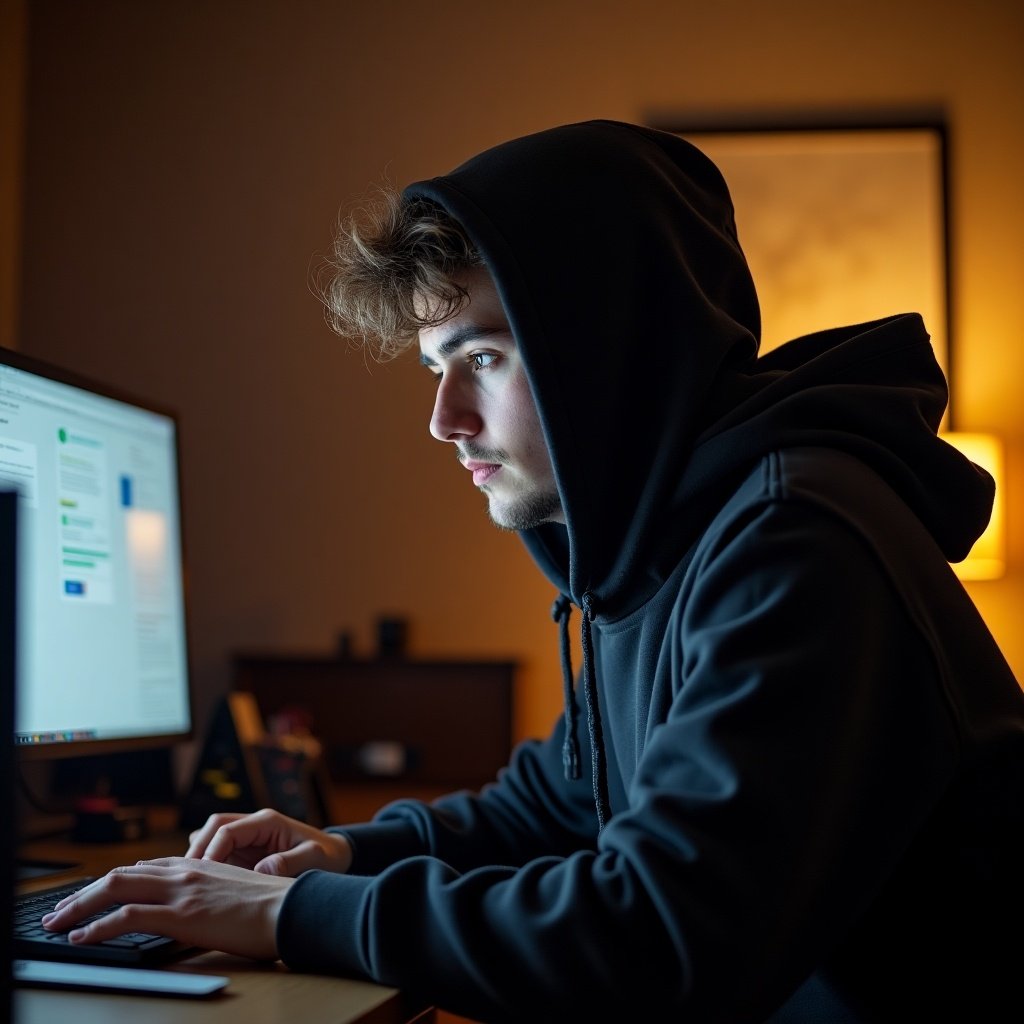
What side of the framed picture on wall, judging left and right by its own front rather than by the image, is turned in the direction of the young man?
front

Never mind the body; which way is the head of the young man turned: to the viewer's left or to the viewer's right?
to the viewer's left

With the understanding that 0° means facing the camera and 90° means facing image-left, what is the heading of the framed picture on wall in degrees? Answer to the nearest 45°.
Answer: approximately 0°

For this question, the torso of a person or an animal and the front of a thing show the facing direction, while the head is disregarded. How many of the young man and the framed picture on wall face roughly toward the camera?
1

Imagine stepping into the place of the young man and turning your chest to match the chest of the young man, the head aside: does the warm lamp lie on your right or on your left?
on your right

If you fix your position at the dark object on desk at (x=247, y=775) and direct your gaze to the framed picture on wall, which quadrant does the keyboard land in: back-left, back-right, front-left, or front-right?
back-right

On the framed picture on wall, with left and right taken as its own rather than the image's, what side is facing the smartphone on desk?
front

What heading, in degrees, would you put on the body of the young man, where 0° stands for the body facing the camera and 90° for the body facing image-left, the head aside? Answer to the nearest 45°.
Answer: approximately 90°

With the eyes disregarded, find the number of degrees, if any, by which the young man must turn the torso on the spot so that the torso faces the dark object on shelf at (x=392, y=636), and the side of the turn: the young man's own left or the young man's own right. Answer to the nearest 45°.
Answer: approximately 90° to the young man's own right

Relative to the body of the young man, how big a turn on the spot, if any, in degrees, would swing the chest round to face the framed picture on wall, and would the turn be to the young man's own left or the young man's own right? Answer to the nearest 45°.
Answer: approximately 90° to the young man's own right

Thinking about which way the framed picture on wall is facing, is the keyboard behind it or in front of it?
in front

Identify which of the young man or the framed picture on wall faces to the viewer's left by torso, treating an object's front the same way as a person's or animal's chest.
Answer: the young man
